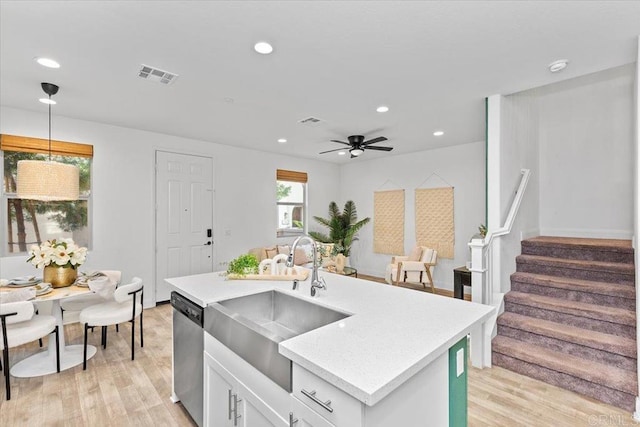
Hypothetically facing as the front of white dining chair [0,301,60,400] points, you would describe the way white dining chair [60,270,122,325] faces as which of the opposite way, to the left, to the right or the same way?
the opposite way

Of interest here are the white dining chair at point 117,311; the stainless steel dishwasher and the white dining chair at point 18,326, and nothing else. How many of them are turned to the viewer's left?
2

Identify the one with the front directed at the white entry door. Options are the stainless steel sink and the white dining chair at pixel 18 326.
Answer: the white dining chair

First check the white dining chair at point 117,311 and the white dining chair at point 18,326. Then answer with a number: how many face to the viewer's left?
1

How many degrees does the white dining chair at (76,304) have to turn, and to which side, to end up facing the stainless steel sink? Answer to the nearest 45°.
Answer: approximately 45° to its left

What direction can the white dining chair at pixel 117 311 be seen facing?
to the viewer's left

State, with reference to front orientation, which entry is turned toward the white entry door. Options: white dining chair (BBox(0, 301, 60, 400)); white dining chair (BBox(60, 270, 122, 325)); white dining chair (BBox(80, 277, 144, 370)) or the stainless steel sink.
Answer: white dining chair (BBox(0, 301, 60, 400))

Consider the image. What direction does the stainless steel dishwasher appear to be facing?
to the viewer's left

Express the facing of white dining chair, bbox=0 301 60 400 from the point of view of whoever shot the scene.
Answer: facing away from the viewer and to the right of the viewer

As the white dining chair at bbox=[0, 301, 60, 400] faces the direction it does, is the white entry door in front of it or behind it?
in front

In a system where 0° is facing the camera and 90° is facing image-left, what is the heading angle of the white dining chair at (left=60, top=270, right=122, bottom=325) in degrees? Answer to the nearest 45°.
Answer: approximately 45°
